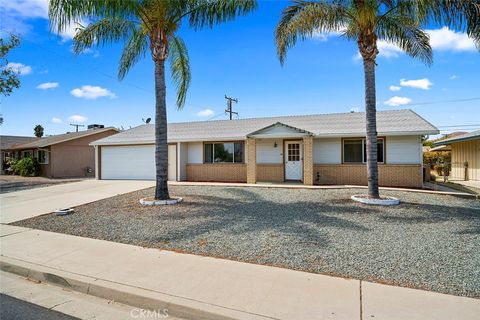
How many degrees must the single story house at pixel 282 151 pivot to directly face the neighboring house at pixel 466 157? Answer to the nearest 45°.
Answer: approximately 90° to its left

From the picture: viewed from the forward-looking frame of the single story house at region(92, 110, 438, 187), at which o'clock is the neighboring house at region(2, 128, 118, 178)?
The neighboring house is roughly at 4 o'clock from the single story house.

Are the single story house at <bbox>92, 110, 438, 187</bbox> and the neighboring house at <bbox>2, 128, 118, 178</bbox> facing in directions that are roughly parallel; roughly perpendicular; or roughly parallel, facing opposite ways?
roughly parallel

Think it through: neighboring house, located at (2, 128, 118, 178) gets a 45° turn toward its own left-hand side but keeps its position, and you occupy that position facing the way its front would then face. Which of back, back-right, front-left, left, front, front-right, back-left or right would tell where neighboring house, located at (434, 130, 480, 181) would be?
front-left

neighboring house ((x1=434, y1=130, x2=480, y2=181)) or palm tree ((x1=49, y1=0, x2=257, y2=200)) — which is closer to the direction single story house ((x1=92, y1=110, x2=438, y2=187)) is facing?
the palm tree

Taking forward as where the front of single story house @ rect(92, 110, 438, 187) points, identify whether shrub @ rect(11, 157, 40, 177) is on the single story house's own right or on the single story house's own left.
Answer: on the single story house's own right

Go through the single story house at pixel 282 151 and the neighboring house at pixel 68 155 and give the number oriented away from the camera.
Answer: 0

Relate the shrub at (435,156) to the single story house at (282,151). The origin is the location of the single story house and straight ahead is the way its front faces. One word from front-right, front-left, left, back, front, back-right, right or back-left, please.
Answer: back-left

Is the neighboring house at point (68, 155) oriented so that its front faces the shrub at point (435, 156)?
no

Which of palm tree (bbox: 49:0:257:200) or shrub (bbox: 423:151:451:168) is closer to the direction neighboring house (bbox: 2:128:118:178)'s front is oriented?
the palm tree

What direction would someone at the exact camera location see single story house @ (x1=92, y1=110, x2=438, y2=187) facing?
facing the viewer

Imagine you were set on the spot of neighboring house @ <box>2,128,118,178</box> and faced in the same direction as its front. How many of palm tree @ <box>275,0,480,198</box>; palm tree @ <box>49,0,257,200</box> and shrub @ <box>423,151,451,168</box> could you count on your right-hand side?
0

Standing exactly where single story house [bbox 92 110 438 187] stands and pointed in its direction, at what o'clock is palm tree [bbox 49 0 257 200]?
The palm tree is roughly at 1 o'clock from the single story house.

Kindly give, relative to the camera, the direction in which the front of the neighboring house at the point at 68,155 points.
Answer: facing the viewer and to the left of the viewer
